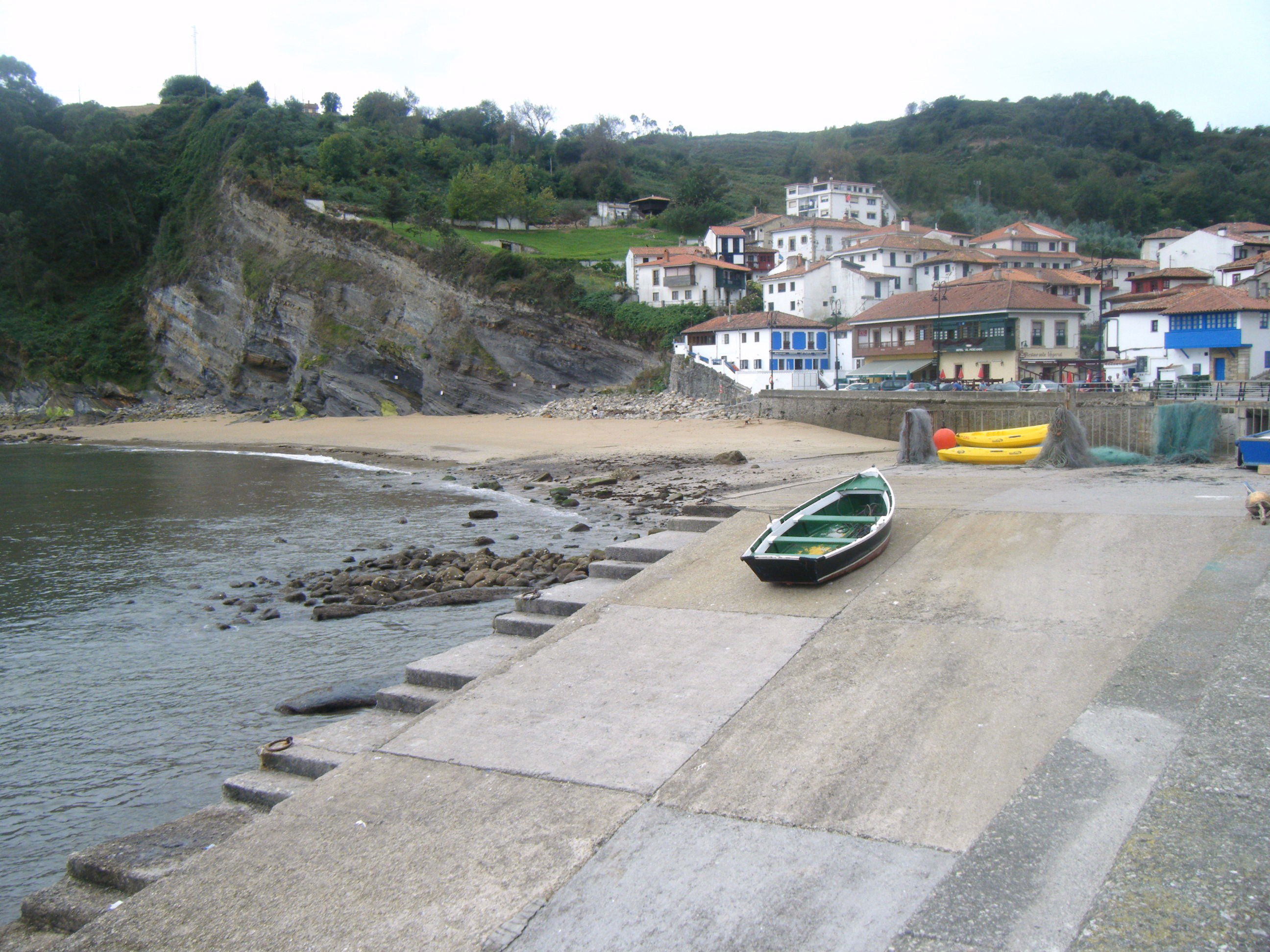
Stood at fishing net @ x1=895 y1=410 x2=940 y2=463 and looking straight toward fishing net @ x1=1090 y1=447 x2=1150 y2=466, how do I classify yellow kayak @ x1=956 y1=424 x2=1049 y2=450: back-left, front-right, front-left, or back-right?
front-left

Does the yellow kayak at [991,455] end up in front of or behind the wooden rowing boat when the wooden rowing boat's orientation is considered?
in front

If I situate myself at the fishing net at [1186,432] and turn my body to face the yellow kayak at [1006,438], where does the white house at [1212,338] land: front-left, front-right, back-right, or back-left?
back-right

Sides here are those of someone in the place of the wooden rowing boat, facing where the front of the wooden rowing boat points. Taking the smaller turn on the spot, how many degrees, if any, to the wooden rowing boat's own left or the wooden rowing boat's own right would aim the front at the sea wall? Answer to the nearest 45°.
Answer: approximately 45° to the wooden rowing boat's own left

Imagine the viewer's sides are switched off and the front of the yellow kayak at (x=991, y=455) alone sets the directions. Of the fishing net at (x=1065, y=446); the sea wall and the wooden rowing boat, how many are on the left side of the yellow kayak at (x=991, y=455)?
1

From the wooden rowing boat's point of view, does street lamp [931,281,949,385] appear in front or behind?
in front

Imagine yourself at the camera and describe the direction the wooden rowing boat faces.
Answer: facing away from the viewer and to the right of the viewer

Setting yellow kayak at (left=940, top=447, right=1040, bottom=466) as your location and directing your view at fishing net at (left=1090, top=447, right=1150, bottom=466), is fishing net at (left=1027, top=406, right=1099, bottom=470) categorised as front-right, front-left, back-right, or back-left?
front-right
